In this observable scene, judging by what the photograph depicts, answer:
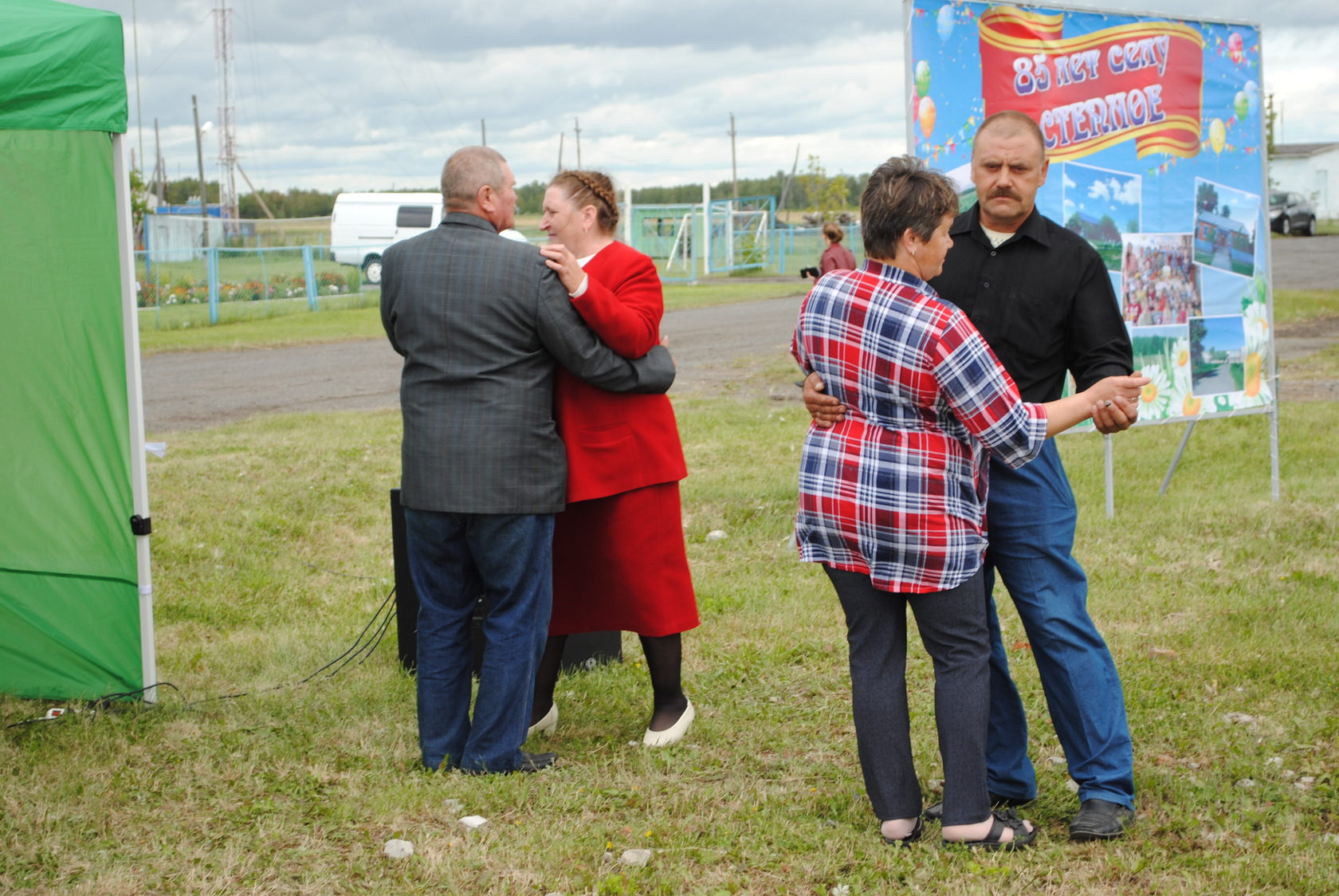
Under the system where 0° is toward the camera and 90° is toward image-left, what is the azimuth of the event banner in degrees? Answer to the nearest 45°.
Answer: approximately 315°

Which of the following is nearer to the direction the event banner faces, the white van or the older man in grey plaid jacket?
the older man in grey plaid jacket

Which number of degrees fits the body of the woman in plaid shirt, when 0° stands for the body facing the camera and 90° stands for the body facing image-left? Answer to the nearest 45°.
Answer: approximately 225°

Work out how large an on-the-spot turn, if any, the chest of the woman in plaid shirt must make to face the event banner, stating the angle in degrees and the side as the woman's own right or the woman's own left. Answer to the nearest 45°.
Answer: approximately 45° to the woman's own left

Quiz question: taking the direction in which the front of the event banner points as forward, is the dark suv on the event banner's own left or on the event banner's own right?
on the event banner's own left

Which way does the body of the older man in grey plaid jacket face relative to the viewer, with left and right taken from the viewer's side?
facing away from the viewer and to the right of the viewer
